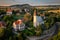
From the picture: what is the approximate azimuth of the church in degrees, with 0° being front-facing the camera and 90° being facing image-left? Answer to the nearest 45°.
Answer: approximately 45°
